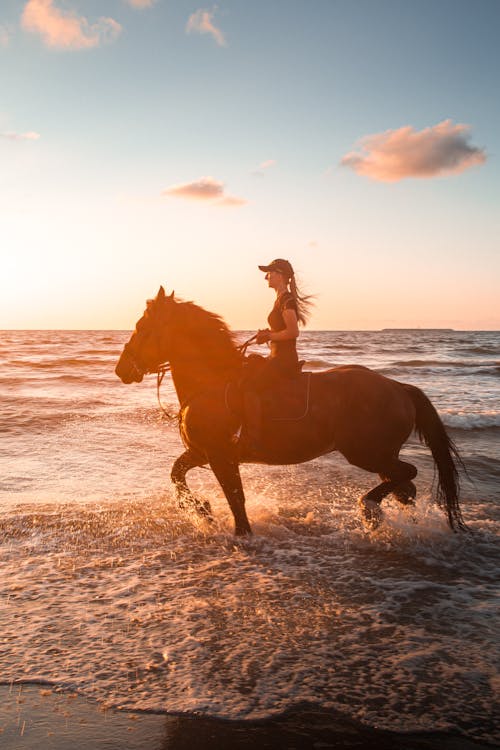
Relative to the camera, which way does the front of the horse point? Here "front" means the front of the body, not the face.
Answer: to the viewer's left

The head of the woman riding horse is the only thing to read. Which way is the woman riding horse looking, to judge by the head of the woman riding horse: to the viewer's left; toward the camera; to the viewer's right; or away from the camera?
to the viewer's left

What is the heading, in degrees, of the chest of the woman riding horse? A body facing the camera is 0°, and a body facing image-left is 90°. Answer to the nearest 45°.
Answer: approximately 90°
